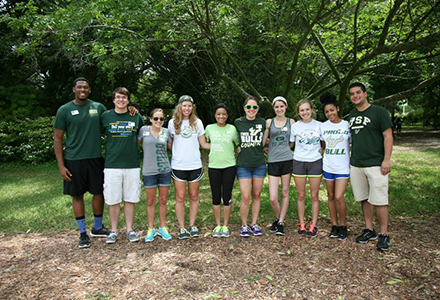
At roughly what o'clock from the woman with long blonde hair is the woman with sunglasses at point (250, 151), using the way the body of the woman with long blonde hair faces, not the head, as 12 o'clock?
The woman with sunglasses is roughly at 9 o'clock from the woman with long blonde hair.

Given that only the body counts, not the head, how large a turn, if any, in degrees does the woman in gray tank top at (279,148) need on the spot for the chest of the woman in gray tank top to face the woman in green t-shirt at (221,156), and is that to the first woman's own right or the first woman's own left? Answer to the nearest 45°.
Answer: approximately 90° to the first woman's own right

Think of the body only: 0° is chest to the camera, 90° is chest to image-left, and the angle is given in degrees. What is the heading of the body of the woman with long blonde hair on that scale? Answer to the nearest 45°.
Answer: approximately 0°

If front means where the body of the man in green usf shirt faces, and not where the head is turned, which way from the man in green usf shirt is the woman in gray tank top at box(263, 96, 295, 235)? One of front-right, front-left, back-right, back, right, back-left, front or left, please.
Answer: front-right

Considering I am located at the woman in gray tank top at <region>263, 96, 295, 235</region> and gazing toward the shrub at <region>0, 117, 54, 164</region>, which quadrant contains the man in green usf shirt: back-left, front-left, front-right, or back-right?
back-right

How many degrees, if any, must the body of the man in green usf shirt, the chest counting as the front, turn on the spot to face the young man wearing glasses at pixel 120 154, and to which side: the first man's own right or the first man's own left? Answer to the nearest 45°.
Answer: approximately 45° to the first man's own right

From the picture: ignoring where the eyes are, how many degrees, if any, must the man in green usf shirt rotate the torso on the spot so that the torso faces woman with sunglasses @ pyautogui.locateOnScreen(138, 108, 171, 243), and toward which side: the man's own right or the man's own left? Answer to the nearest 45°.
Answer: approximately 45° to the man's own right
